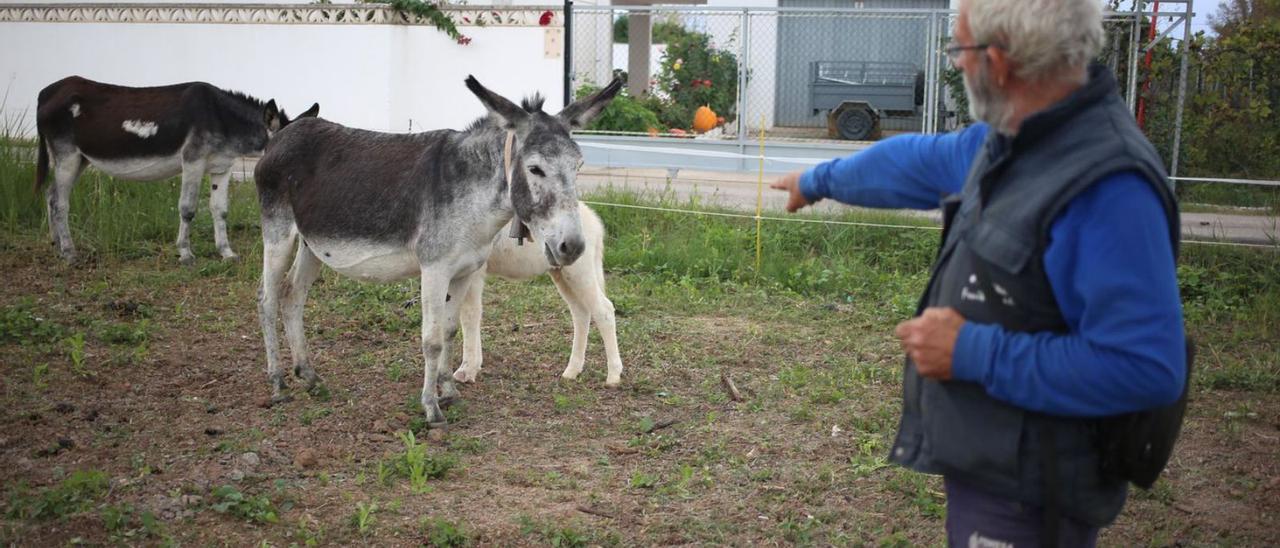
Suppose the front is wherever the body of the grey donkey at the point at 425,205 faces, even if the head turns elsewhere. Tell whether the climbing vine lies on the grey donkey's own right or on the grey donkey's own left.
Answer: on the grey donkey's own left

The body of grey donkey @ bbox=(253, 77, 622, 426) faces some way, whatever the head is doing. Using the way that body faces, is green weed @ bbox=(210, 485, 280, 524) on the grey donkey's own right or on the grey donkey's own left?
on the grey donkey's own right

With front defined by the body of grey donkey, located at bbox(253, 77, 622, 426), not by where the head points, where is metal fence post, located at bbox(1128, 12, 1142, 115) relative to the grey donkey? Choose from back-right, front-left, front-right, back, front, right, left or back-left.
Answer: left

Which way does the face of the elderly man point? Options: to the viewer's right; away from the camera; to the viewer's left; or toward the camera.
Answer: to the viewer's left

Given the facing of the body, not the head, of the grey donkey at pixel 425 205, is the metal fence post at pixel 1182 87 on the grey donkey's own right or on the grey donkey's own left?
on the grey donkey's own left

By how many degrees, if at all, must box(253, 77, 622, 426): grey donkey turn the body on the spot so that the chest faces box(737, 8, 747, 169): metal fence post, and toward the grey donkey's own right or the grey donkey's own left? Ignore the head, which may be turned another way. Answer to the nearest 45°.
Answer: approximately 90° to the grey donkey's own left

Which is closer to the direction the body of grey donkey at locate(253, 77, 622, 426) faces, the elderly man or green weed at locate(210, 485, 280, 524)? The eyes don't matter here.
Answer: the elderly man

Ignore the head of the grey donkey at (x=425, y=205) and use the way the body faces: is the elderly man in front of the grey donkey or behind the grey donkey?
in front

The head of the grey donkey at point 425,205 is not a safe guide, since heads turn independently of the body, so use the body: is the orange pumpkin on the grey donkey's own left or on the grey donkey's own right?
on the grey donkey's own left

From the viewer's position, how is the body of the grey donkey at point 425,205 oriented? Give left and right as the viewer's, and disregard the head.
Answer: facing the viewer and to the right of the viewer
